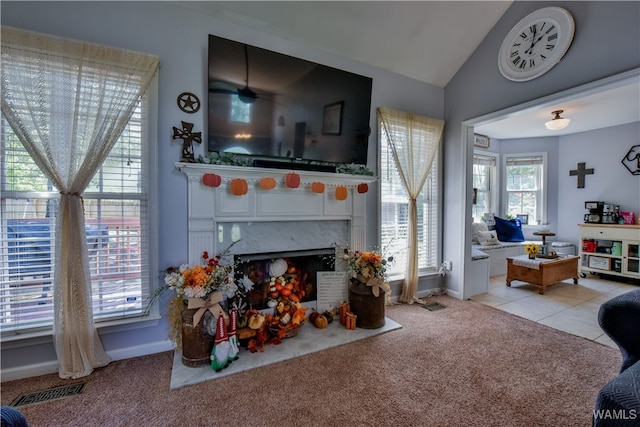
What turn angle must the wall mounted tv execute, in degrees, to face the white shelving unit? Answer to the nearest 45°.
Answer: approximately 45° to its left

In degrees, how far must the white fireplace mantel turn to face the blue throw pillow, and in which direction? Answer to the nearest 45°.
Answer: approximately 90° to its left

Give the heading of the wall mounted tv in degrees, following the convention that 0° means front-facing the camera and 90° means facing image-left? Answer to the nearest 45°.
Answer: approximately 315°

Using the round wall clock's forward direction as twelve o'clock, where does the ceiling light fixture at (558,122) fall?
The ceiling light fixture is roughly at 5 o'clock from the round wall clock.
